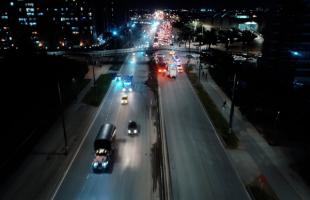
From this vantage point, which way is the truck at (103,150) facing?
toward the camera

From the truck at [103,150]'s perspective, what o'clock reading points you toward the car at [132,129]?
The car is roughly at 7 o'clock from the truck.
